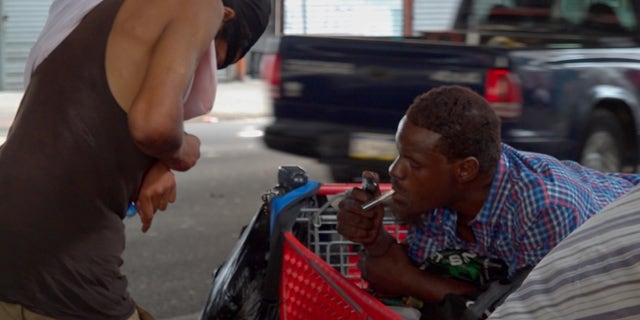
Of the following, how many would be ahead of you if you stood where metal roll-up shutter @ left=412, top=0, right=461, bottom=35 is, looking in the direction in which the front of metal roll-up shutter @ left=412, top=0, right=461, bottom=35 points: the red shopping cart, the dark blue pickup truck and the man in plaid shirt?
3

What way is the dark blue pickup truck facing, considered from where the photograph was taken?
facing away from the viewer and to the right of the viewer

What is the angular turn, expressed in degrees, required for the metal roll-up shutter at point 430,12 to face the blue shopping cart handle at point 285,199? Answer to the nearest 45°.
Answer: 0° — it already faces it

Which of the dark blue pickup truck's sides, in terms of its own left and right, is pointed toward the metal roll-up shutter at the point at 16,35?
left

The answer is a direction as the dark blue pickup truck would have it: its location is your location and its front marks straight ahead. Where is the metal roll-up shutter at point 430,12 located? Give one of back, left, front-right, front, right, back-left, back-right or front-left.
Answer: front-left

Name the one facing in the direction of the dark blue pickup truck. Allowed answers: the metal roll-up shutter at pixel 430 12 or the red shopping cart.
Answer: the metal roll-up shutter

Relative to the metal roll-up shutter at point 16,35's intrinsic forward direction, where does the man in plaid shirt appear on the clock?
The man in plaid shirt is roughly at 12 o'clock from the metal roll-up shutter.

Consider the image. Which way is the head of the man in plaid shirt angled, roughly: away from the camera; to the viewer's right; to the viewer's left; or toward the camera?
to the viewer's left

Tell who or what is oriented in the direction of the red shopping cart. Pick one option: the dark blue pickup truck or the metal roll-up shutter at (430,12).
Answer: the metal roll-up shutter

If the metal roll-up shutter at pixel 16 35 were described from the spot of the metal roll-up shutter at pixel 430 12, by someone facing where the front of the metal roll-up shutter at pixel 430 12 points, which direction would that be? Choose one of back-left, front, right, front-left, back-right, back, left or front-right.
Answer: right

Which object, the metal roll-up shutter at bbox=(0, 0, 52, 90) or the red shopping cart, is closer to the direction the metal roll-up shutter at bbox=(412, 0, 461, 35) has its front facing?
the red shopping cart

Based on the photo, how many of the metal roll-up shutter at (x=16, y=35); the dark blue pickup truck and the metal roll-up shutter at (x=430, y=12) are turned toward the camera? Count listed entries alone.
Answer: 2

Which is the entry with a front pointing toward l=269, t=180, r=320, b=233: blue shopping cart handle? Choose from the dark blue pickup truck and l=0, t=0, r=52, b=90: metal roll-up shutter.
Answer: the metal roll-up shutter

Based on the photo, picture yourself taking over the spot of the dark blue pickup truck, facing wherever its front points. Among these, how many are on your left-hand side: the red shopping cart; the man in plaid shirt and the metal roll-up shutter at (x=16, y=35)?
1

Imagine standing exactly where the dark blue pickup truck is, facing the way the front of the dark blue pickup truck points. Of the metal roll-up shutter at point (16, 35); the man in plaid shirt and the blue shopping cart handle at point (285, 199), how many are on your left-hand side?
1

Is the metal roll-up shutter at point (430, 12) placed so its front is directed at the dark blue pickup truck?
yes
